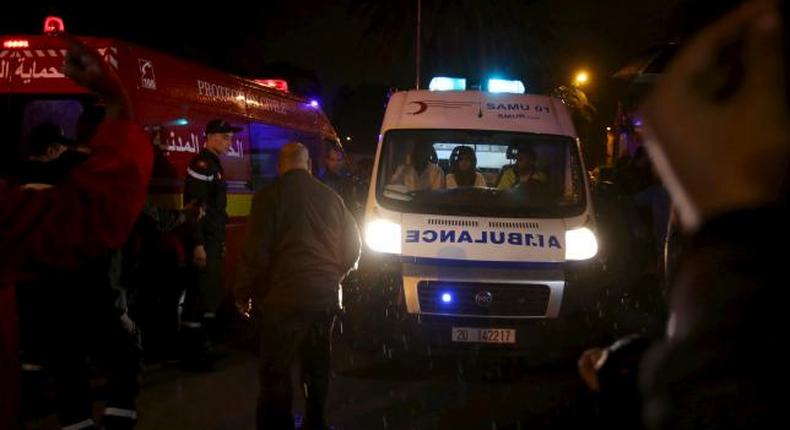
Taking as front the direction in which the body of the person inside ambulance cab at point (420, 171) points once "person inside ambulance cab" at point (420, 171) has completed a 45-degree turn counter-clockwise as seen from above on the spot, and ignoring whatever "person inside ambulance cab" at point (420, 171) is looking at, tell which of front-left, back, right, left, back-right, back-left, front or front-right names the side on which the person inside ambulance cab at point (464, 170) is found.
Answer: left

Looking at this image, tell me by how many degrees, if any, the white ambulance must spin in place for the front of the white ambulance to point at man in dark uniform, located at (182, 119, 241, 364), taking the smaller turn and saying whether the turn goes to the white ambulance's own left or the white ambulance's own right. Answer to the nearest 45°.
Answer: approximately 90° to the white ambulance's own right

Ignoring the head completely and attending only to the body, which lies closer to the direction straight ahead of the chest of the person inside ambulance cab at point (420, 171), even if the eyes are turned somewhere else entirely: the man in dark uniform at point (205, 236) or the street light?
the man in dark uniform

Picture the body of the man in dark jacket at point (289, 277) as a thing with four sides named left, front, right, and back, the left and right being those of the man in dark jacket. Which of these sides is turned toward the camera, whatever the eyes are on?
back

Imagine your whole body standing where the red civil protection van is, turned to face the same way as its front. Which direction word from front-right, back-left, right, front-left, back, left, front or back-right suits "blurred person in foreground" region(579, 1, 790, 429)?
back-right

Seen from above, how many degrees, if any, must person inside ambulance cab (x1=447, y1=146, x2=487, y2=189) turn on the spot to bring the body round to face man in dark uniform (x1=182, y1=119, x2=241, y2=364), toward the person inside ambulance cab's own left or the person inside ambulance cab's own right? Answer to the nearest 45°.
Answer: approximately 45° to the person inside ambulance cab's own right

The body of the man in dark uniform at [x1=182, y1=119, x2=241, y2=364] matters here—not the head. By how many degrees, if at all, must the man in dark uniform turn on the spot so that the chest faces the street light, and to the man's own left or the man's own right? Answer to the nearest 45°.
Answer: approximately 45° to the man's own left

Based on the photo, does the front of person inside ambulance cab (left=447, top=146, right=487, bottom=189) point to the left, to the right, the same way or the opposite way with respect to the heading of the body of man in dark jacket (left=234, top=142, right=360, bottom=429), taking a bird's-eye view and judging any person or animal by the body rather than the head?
the opposite way

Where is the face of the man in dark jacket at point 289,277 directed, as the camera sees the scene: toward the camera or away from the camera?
away from the camera

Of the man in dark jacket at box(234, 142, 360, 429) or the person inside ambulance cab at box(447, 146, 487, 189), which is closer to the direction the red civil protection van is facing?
the person inside ambulance cab

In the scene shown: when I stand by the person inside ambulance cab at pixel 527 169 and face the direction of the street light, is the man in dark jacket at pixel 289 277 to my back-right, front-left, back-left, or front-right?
back-left

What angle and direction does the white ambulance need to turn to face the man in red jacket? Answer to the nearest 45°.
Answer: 0° — it already faces them
